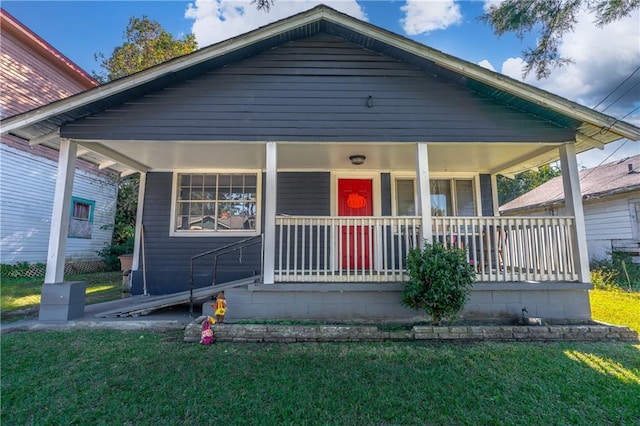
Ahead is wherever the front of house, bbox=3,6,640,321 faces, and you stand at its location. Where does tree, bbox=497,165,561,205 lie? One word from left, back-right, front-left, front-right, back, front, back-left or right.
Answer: back-left

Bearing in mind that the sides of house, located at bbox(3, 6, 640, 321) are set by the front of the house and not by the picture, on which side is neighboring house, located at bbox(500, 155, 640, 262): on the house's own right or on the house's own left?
on the house's own left

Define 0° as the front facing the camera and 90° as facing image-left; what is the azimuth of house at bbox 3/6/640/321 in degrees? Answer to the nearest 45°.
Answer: approximately 0°

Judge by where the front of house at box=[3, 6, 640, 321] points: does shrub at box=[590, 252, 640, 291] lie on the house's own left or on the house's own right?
on the house's own left

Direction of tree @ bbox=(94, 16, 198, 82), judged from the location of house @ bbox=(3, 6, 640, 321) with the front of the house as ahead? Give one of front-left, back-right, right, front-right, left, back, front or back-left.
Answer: back-right
